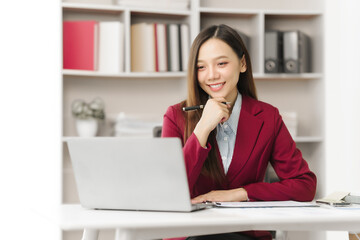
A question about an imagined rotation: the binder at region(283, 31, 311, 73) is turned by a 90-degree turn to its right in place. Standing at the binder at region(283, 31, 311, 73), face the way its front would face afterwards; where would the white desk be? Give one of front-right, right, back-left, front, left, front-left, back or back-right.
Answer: left

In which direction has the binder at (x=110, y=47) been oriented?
toward the camera

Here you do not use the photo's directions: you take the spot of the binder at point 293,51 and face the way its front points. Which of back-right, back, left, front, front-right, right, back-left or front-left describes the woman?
front

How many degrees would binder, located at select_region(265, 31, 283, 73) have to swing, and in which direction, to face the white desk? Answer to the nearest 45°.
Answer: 0° — it already faces it

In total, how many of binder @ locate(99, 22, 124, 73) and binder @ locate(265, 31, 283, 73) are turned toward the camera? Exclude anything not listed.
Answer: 2

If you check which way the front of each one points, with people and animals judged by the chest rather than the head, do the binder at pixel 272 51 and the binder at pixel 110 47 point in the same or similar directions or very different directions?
same or similar directions

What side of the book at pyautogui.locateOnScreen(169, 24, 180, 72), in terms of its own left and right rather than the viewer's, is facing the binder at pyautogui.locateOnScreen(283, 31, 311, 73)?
left

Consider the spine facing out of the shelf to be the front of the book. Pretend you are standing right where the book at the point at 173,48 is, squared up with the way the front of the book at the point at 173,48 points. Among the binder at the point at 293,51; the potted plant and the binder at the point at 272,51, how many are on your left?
2

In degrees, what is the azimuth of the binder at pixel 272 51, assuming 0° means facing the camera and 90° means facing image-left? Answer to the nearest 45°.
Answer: approximately 0°

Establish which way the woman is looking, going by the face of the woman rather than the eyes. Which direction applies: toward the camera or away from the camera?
toward the camera

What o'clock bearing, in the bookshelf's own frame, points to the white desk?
The white desk is roughly at 12 o'clock from the bookshelf.

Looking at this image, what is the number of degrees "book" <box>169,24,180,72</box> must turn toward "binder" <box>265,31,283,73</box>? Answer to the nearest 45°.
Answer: approximately 90° to its left
